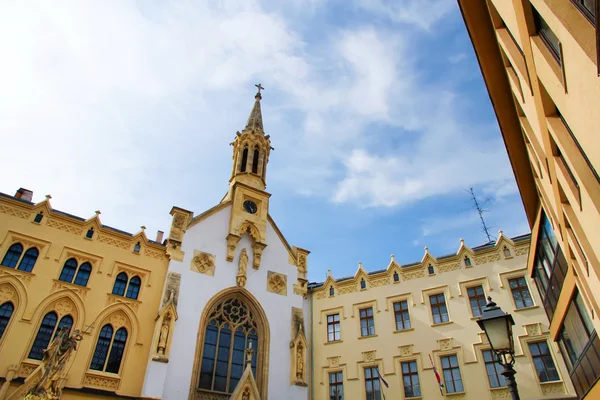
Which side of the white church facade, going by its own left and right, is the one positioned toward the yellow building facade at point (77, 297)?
right

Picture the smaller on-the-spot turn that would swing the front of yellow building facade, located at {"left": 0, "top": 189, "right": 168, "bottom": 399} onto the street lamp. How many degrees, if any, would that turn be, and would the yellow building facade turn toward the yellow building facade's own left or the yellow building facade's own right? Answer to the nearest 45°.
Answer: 0° — it already faces it

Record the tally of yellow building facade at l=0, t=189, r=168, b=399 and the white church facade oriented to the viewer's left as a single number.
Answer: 0

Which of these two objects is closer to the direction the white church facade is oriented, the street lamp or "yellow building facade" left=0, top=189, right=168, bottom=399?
the street lamp

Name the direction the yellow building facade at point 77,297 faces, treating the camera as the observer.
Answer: facing the viewer and to the right of the viewer

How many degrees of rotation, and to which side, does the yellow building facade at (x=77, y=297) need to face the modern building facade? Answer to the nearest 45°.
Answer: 0° — it already faces it

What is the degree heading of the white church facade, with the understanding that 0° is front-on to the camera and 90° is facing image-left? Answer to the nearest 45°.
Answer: approximately 0°

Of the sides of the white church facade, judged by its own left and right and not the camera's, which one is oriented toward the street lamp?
front
